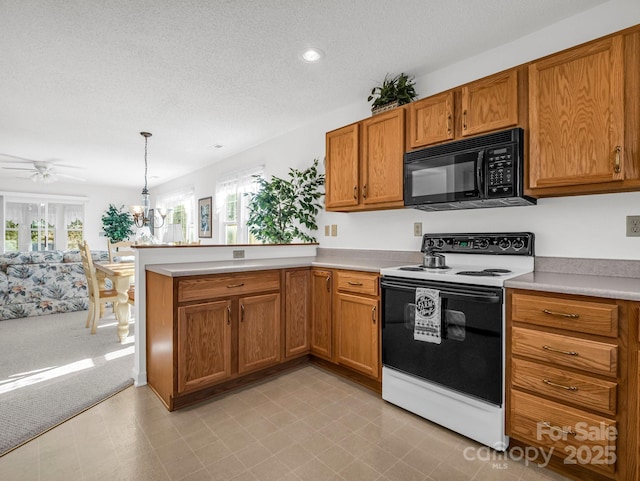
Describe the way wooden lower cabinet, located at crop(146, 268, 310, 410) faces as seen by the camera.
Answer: facing the viewer and to the right of the viewer

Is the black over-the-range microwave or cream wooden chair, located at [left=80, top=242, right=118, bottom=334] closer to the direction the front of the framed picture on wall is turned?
the cream wooden chair

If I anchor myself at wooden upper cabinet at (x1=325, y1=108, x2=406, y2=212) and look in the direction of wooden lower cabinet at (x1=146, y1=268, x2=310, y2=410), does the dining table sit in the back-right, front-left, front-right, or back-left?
front-right

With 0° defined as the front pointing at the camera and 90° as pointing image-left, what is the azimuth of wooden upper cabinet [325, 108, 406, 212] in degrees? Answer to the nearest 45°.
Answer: approximately 45°

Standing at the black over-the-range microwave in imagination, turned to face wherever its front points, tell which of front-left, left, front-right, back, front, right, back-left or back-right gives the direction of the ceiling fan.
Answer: front-right

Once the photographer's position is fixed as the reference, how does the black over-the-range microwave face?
facing the viewer and to the left of the viewer

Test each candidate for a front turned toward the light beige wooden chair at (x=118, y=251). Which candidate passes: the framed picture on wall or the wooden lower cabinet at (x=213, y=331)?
the framed picture on wall

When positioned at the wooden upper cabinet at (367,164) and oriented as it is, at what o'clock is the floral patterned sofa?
The floral patterned sofa is roughly at 2 o'clock from the wooden upper cabinet.

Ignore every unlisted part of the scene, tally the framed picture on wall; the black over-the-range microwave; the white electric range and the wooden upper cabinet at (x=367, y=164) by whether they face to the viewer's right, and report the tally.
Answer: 0

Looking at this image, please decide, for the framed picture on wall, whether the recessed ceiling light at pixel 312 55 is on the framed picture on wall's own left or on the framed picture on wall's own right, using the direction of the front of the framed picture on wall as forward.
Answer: on the framed picture on wall's own left

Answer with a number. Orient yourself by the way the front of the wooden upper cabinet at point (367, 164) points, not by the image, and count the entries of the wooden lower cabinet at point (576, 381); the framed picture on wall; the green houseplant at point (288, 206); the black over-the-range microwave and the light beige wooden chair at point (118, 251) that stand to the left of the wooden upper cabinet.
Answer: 2

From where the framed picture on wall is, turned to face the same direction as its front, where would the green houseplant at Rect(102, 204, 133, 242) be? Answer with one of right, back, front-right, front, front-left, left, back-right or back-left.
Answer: right

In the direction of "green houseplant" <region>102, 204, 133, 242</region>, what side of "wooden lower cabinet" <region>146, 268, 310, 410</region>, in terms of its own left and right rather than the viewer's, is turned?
back
